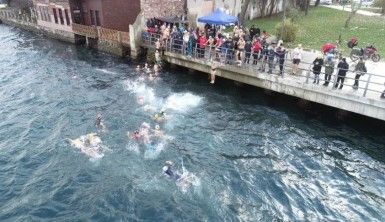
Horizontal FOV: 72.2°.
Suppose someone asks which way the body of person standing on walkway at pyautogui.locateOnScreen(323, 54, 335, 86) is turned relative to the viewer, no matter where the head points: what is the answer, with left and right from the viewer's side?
facing the viewer and to the left of the viewer

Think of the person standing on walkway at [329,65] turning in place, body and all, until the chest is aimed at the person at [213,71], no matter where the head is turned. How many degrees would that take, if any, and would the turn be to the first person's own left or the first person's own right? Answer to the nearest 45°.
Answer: approximately 45° to the first person's own right

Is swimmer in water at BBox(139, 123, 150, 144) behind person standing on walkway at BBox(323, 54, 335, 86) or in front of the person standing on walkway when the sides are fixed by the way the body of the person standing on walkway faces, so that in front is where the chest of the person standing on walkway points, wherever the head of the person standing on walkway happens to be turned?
in front

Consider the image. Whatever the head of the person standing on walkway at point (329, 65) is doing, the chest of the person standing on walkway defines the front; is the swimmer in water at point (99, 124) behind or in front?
in front

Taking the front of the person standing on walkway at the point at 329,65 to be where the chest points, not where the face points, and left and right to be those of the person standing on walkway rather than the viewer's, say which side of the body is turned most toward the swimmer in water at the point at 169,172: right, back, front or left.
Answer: front

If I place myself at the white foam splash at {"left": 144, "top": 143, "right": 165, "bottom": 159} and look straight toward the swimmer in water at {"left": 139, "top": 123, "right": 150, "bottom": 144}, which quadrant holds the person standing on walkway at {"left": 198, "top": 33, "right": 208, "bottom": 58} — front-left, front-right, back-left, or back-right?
front-right

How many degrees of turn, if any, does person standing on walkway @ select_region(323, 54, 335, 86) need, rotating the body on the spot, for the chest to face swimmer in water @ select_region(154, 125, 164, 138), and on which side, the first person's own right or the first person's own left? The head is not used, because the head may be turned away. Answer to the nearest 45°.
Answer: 0° — they already face them

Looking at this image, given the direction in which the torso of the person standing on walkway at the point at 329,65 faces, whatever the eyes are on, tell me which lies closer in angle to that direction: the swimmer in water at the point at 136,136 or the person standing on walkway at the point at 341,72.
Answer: the swimmer in water

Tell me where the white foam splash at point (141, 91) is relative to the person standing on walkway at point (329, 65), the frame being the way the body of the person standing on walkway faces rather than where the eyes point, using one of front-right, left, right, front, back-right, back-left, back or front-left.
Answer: front-right

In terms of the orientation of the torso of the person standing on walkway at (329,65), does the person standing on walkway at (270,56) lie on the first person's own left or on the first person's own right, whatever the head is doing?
on the first person's own right

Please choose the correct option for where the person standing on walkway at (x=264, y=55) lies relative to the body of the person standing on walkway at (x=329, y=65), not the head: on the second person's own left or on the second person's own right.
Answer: on the second person's own right
